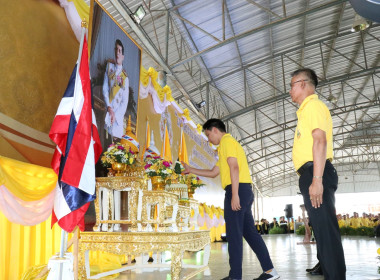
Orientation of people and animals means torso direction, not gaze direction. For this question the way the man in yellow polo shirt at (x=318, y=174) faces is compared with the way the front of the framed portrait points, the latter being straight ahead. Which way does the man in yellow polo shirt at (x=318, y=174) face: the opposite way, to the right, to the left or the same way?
the opposite way

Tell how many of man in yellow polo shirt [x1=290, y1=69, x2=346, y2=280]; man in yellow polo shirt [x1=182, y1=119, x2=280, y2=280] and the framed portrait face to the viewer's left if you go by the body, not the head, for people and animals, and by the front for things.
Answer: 2

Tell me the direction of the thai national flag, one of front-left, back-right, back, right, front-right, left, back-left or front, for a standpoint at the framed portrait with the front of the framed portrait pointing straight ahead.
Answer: front-right

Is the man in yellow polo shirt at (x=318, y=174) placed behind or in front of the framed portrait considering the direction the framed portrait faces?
in front

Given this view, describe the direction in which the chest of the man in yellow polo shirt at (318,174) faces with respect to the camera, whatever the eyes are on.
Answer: to the viewer's left

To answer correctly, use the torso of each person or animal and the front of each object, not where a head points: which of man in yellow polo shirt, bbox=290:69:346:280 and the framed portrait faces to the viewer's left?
the man in yellow polo shirt

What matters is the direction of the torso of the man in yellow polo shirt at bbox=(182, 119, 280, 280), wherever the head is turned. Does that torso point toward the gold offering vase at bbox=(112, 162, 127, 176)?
yes

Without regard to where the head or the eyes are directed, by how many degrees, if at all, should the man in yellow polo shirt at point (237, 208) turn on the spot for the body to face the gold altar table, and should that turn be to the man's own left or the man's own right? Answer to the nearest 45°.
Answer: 0° — they already face it

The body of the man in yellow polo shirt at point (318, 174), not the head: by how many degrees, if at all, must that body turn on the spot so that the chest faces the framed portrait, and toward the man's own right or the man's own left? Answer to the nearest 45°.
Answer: approximately 45° to the man's own right

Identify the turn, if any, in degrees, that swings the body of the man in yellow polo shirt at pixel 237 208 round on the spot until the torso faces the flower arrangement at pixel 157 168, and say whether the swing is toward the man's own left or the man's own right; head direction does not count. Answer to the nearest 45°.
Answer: approximately 45° to the man's own right

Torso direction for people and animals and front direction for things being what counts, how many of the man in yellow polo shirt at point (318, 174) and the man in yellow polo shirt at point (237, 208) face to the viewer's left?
2

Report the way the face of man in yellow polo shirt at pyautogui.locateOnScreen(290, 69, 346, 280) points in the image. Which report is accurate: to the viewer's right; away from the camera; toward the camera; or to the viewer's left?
to the viewer's left

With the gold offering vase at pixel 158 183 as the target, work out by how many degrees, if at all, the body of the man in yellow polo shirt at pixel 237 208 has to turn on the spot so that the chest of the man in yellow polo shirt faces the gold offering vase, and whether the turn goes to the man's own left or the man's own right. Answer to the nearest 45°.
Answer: approximately 45° to the man's own right

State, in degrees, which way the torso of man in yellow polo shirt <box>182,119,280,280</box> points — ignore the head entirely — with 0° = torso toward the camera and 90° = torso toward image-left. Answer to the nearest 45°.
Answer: approximately 90°

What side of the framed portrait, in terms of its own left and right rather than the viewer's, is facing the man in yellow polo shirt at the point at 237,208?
front

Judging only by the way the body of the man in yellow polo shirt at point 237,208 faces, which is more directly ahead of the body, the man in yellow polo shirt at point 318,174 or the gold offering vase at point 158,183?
the gold offering vase
